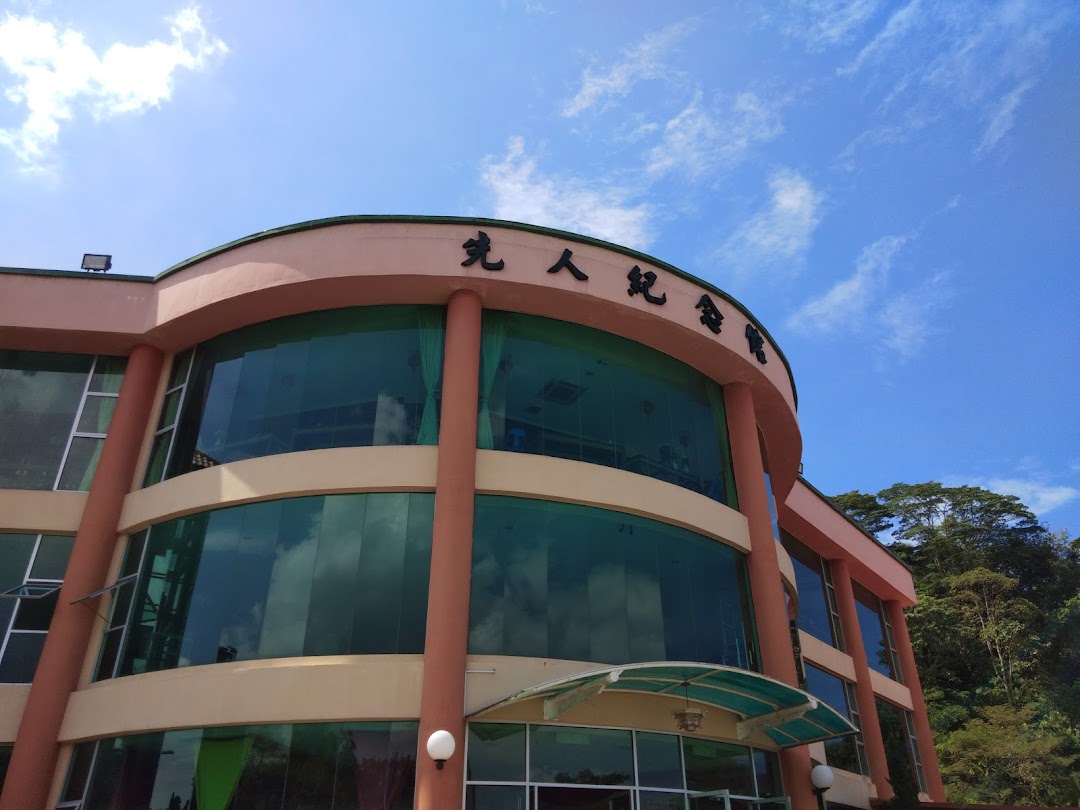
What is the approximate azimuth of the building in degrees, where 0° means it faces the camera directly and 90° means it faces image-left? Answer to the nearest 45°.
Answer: approximately 315°

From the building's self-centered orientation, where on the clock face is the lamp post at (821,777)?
The lamp post is roughly at 10 o'clock from the building.
